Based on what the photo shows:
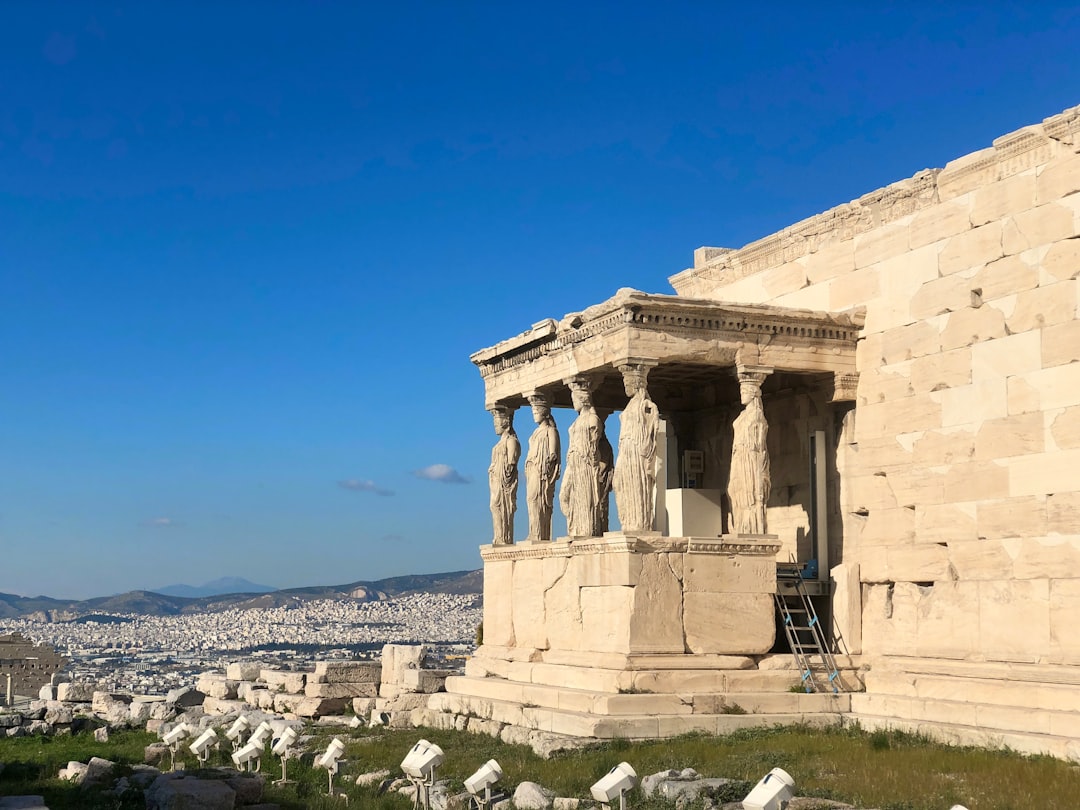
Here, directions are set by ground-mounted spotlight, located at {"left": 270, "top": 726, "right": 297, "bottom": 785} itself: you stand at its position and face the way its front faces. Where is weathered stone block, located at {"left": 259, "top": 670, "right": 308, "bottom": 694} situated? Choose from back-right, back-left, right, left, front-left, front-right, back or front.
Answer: left

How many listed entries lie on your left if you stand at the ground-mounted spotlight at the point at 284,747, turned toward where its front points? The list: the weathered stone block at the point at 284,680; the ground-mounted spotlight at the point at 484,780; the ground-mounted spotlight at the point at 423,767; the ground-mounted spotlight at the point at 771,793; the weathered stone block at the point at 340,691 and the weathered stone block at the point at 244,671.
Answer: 3

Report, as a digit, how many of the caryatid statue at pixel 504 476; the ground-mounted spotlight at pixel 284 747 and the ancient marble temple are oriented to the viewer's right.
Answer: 1

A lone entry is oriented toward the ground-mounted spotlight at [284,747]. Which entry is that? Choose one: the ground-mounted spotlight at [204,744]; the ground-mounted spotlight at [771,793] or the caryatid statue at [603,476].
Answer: the caryatid statue

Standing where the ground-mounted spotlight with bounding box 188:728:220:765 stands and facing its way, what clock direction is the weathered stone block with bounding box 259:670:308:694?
The weathered stone block is roughly at 11 o'clock from the ground-mounted spotlight.

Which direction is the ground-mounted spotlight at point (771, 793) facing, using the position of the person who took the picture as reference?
facing away from the viewer and to the right of the viewer

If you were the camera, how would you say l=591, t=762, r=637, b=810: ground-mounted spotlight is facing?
facing away from the viewer and to the right of the viewer

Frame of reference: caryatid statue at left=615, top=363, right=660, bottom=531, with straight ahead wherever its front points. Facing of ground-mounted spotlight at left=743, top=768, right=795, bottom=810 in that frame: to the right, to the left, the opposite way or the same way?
the opposite way

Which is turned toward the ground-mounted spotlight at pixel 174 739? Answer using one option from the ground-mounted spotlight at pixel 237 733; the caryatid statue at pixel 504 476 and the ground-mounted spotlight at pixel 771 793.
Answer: the caryatid statue

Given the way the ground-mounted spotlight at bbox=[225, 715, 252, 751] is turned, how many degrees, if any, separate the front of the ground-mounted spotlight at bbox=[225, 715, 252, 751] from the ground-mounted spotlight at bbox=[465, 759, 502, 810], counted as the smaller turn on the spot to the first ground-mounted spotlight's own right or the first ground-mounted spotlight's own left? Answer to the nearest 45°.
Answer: approximately 90° to the first ground-mounted spotlight's own right

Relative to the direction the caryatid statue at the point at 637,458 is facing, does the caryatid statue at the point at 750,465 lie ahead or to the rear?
to the rear

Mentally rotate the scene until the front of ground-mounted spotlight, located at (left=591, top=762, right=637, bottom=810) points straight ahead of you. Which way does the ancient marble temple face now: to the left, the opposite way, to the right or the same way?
the opposite way

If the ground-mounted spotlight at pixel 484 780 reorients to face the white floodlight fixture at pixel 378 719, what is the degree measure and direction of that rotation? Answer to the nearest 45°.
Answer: approximately 45° to its left

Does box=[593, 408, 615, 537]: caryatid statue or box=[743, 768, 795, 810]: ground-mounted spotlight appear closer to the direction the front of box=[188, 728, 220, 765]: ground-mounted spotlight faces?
the caryatid statue

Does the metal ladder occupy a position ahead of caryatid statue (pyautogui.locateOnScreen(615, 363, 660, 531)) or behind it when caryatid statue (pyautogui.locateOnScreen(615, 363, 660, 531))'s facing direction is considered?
behind
